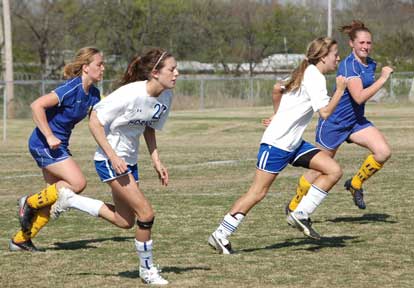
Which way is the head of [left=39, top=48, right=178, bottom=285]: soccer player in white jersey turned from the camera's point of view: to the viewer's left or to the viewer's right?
to the viewer's right

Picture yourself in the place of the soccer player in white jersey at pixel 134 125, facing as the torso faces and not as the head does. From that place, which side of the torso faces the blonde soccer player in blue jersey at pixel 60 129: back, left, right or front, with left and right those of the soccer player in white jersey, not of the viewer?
back

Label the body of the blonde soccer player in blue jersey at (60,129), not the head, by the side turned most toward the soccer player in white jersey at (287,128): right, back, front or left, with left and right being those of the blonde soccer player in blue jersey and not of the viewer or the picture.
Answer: front

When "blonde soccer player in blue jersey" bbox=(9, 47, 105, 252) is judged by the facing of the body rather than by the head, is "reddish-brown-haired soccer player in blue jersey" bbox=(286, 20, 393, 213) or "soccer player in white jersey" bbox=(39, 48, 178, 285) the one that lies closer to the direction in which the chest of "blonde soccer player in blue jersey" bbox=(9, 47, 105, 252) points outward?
the reddish-brown-haired soccer player in blue jersey

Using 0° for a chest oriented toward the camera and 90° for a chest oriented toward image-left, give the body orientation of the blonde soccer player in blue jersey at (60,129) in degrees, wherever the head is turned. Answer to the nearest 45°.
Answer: approximately 270°

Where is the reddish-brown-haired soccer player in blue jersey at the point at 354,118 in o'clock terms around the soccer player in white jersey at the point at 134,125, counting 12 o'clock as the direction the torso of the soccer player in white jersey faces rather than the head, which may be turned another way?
The reddish-brown-haired soccer player in blue jersey is roughly at 9 o'clock from the soccer player in white jersey.

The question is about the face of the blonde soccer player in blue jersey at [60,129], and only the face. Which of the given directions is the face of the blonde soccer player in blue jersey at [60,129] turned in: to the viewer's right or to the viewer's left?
to the viewer's right
